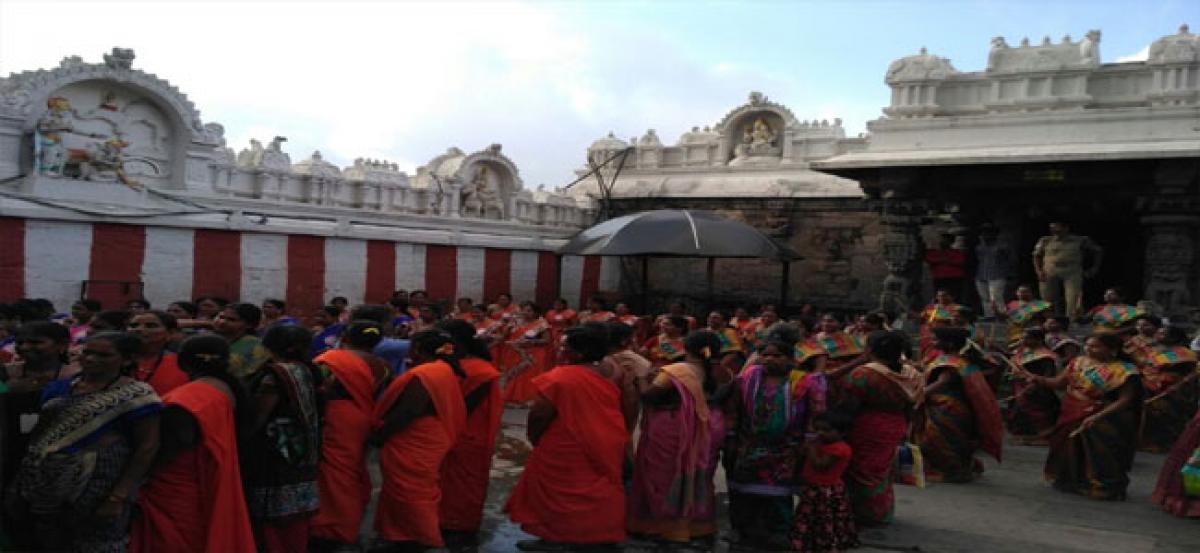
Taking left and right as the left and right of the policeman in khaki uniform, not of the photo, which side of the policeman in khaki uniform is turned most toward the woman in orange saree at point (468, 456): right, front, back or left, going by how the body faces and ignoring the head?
front

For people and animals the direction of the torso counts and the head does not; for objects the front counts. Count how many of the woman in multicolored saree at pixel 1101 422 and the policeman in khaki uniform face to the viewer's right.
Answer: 0

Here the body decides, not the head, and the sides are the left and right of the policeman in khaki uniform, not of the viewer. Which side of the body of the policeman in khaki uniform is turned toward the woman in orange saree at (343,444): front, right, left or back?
front

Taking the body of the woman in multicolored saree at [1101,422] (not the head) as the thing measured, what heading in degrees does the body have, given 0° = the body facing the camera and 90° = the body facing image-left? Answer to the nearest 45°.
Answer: approximately 45°

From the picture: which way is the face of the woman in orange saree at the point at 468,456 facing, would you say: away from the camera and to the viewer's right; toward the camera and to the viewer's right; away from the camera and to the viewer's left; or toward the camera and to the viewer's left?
away from the camera and to the viewer's left

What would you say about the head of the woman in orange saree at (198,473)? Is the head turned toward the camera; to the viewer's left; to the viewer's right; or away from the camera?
away from the camera

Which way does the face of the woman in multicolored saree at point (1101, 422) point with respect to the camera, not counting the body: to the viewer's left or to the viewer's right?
to the viewer's left

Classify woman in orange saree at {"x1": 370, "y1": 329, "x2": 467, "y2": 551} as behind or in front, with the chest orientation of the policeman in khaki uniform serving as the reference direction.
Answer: in front

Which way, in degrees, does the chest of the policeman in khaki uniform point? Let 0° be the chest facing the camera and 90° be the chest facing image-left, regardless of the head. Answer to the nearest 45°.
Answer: approximately 0°

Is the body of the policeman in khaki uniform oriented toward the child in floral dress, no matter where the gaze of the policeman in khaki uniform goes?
yes

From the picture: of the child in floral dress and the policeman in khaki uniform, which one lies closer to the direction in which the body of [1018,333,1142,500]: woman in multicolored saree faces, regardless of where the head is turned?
the child in floral dress

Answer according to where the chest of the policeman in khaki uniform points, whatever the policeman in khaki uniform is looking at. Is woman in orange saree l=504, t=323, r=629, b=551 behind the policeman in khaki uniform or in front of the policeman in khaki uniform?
in front

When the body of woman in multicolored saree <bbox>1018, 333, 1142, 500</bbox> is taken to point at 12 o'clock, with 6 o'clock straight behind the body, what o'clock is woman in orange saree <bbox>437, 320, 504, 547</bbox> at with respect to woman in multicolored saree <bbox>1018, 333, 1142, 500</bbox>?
woman in orange saree <bbox>437, 320, 504, 547</bbox> is roughly at 12 o'clock from woman in multicolored saree <bbox>1018, 333, 1142, 500</bbox>.
